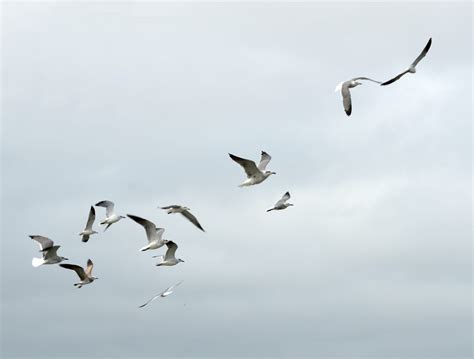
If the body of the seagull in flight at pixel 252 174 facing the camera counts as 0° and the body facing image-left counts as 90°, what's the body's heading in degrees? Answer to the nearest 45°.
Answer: approximately 270°

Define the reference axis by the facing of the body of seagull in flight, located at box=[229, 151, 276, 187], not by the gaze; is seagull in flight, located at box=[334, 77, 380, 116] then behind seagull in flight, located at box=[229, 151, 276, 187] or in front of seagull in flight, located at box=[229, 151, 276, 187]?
in front
